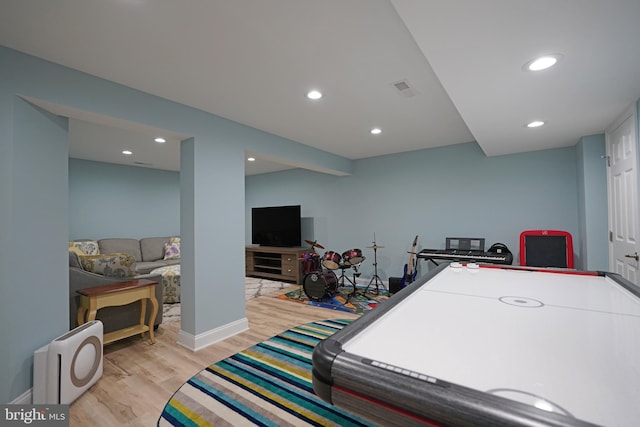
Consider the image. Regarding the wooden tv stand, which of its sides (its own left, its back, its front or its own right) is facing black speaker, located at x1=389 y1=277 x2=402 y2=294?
left

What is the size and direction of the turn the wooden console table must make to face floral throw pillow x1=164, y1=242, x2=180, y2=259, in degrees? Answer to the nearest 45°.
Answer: approximately 135° to its left

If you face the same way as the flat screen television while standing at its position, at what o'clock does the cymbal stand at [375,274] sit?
The cymbal stand is roughly at 9 o'clock from the flat screen television.

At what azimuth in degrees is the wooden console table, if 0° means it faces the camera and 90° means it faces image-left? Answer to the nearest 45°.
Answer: approximately 315°

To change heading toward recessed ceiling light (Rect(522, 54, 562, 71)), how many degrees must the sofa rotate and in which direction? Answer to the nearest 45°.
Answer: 0° — it already faces it

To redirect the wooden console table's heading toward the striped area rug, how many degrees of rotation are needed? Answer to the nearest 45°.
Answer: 0° — it already faces it

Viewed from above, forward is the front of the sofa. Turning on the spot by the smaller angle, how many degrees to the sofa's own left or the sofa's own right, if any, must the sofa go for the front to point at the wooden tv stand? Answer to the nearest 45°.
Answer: approximately 90° to the sofa's own left

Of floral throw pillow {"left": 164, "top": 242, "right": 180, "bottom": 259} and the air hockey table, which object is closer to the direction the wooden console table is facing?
the air hockey table

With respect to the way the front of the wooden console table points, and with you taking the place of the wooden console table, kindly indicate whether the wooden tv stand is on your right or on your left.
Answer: on your left

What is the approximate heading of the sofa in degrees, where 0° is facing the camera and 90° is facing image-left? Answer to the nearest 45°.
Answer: approximately 315°
